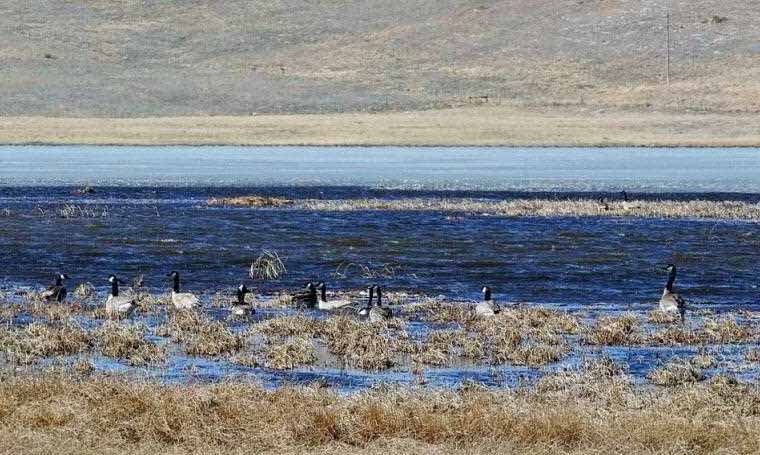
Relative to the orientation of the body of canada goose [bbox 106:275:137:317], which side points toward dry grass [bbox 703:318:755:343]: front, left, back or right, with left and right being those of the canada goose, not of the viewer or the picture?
back

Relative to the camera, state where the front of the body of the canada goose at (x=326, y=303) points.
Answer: to the viewer's left

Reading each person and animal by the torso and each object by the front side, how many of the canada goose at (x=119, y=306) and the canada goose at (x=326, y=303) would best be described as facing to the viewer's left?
2

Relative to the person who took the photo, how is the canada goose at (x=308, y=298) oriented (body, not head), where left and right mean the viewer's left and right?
facing to the right of the viewer

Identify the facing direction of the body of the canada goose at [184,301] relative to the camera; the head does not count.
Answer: to the viewer's left

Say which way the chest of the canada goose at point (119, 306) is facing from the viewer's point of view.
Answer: to the viewer's left

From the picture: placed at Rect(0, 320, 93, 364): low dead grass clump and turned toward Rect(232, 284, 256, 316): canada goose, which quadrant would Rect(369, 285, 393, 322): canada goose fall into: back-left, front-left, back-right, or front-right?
front-right

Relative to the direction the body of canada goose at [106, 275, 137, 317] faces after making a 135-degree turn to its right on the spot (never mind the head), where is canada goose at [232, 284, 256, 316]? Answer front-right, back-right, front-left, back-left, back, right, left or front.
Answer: front-right

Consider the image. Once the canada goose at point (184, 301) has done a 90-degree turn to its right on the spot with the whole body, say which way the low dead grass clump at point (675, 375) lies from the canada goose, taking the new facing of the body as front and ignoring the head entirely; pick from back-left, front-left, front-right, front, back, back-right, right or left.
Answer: back-right

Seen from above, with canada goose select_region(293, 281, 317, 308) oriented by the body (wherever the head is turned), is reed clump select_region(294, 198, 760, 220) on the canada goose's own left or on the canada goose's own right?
on the canada goose's own left

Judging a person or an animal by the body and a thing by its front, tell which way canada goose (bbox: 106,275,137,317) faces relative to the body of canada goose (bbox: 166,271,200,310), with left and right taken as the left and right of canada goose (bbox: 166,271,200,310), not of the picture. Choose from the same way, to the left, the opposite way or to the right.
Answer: the same way

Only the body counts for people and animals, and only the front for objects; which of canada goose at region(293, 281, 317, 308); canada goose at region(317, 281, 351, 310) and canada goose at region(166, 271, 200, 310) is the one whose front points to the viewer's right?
canada goose at region(293, 281, 317, 308)

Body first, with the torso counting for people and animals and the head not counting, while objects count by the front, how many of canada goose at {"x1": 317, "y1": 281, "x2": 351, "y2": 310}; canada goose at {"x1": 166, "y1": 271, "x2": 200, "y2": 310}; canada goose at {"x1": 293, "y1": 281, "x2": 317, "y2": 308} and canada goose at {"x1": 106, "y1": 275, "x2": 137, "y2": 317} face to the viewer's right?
1

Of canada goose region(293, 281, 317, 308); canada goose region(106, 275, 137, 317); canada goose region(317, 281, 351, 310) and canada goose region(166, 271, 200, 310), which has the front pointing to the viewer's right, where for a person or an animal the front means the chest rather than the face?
canada goose region(293, 281, 317, 308)

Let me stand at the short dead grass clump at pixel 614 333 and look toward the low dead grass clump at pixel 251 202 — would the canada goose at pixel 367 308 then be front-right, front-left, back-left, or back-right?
front-left

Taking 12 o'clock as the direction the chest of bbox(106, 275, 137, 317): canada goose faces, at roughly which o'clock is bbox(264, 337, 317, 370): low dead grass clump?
The low dead grass clump is roughly at 8 o'clock from the canada goose.

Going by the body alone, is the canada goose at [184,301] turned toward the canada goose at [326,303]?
no

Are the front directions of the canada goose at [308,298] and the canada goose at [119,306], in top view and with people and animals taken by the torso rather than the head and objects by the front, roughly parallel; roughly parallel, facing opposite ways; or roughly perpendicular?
roughly parallel, facing opposite ways
